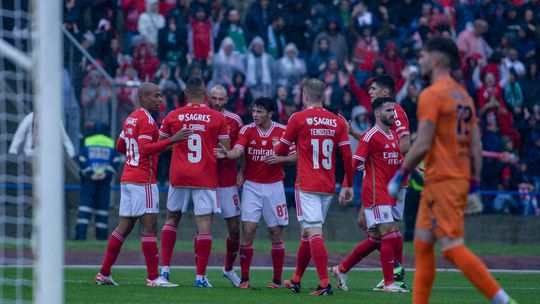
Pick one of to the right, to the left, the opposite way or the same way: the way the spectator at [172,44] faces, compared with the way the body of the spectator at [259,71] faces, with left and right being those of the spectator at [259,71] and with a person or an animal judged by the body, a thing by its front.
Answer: the same way

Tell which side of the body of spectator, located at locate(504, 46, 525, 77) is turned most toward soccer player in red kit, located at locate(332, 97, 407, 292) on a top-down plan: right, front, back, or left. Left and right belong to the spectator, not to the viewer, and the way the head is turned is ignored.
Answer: front

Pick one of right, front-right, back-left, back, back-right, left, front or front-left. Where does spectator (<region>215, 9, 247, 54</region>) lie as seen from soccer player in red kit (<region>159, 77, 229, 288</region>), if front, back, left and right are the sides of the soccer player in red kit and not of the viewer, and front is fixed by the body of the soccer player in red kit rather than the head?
front

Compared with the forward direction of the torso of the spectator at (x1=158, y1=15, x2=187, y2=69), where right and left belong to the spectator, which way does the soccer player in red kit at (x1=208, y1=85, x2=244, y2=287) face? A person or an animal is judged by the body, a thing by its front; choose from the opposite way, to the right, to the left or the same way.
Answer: the same way

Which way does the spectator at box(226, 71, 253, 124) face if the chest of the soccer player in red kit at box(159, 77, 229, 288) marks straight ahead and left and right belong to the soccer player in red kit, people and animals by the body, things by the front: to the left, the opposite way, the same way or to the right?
the opposite way

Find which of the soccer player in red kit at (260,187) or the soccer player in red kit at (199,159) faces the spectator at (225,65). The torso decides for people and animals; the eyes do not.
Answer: the soccer player in red kit at (199,159)

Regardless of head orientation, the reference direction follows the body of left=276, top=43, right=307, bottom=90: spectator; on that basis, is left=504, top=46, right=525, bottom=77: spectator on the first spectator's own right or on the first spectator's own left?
on the first spectator's own left

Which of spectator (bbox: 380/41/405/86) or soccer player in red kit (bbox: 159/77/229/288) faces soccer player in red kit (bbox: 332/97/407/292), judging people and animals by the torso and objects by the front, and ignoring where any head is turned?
the spectator

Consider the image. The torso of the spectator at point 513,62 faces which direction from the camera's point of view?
toward the camera

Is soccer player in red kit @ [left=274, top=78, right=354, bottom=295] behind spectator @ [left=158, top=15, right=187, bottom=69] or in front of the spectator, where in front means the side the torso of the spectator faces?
in front

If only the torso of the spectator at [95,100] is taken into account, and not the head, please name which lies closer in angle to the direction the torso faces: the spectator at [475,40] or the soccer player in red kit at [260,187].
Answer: the soccer player in red kit

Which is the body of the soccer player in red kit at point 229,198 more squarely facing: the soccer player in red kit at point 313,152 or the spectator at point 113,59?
the soccer player in red kit

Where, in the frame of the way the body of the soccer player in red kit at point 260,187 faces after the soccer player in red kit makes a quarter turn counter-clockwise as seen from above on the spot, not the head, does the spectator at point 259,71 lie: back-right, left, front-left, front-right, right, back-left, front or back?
left

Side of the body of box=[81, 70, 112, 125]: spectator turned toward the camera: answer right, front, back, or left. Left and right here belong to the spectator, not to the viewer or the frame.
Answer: front

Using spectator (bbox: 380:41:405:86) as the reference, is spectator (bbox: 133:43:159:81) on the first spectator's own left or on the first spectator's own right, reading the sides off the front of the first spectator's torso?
on the first spectator's own right

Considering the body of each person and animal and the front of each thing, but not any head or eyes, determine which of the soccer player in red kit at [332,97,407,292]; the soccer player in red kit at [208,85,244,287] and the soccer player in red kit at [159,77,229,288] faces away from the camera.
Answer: the soccer player in red kit at [159,77,229,288]

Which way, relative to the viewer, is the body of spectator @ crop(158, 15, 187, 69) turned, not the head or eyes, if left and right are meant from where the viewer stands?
facing the viewer

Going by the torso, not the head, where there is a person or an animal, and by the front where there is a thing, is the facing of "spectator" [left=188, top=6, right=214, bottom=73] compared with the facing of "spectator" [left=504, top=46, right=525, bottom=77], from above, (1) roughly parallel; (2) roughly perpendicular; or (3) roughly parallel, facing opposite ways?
roughly parallel

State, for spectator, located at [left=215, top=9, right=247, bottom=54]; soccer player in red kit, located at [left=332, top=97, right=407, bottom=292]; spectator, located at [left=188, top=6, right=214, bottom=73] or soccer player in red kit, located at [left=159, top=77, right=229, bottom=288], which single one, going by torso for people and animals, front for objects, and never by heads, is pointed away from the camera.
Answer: soccer player in red kit, located at [left=159, top=77, right=229, bottom=288]
